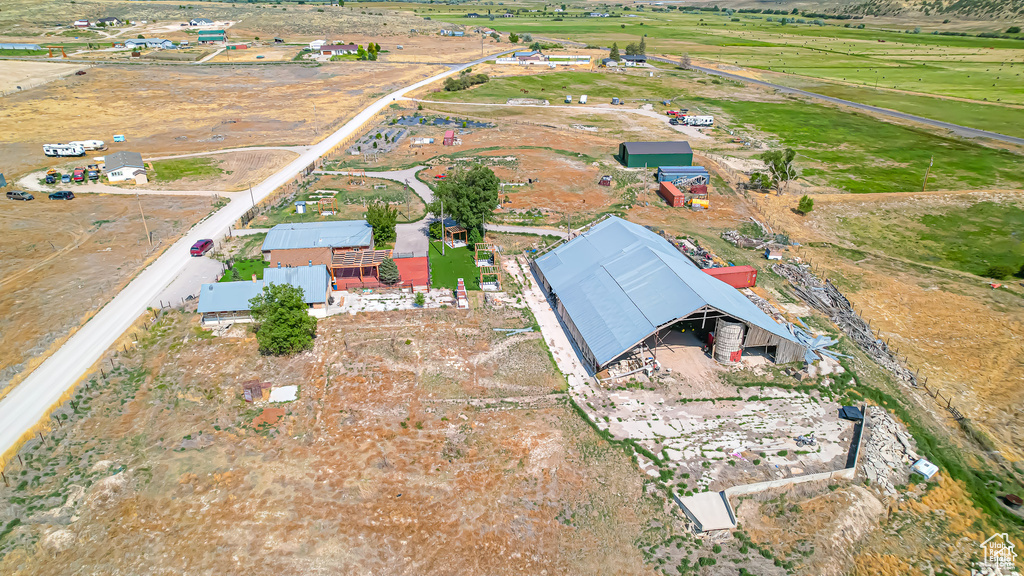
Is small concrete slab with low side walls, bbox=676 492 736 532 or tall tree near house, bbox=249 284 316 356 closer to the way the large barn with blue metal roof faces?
the small concrete slab with low side walls

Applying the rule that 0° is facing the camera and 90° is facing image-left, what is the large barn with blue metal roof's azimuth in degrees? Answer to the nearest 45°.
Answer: approximately 315°

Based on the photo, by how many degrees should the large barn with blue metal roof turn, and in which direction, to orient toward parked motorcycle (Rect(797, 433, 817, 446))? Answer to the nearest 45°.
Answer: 0° — it already faces it

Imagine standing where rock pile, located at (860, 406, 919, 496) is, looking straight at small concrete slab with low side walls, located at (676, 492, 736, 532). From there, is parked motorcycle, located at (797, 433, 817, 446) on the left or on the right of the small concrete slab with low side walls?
right

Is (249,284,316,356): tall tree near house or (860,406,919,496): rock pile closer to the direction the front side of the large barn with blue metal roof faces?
the rock pile

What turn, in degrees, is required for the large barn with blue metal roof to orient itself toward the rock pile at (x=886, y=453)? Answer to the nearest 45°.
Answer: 0° — it already faces it

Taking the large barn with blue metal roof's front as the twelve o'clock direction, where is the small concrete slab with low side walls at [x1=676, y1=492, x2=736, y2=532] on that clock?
The small concrete slab with low side walls is roughly at 1 o'clock from the large barn with blue metal roof.

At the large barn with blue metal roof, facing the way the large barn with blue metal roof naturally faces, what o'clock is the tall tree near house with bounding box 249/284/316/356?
The tall tree near house is roughly at 4 o'clock from the large barn with blue metal roof.
